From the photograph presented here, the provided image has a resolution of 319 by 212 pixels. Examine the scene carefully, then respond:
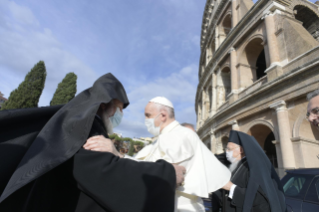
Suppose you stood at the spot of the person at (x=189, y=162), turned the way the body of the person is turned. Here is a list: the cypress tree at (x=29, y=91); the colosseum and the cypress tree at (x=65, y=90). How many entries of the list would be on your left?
0

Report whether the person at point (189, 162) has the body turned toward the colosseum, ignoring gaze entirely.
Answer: no

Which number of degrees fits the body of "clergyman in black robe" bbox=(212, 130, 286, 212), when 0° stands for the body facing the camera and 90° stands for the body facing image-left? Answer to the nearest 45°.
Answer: approximately 90°

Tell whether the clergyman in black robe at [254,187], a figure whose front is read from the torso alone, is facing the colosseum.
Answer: no

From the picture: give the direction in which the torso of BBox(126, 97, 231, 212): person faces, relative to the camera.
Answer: to the viewer's left

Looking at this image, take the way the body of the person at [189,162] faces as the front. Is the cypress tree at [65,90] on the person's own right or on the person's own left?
on the person's own right

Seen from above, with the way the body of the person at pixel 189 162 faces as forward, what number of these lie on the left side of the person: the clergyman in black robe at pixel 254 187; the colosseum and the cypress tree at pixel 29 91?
0

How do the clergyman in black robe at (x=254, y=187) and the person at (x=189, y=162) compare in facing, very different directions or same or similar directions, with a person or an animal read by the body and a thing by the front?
same or similar directions

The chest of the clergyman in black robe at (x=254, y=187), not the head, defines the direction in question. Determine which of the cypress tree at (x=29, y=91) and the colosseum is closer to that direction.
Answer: the cypress tree
